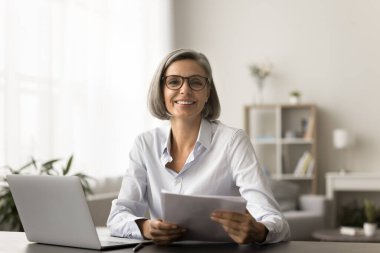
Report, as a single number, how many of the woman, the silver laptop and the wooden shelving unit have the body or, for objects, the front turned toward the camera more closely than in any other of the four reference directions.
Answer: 2

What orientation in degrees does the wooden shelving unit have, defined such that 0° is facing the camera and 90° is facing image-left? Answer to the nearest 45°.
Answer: approximately 0°

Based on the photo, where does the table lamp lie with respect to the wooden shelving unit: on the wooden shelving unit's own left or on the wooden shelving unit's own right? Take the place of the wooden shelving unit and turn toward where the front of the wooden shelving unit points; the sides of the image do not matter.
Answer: on the wooden shelving unit's own left

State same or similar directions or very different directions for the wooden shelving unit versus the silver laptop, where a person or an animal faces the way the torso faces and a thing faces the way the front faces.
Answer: very different directions

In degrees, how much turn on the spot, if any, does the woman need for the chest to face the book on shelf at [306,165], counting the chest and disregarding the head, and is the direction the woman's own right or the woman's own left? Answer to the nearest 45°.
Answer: approximately 180°

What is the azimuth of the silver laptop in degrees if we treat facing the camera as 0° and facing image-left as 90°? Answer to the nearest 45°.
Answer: approximately 225°

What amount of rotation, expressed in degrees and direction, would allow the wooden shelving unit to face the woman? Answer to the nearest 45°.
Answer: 0° — it already faces them
